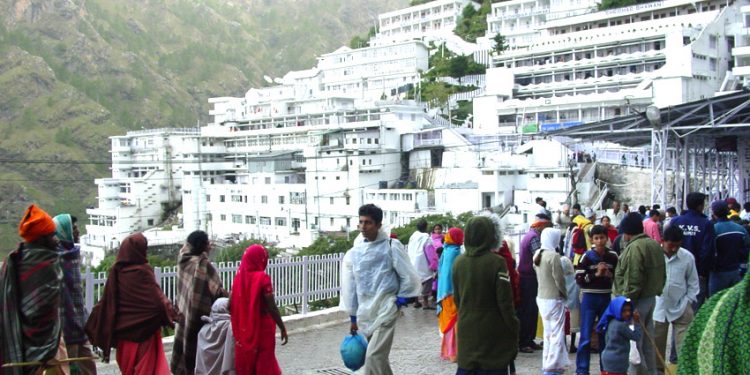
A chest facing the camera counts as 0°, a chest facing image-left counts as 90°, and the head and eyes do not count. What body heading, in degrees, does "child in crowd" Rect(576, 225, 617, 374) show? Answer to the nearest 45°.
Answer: approximately 0°

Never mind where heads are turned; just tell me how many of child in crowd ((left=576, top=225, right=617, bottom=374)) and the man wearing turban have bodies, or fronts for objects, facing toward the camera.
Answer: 1

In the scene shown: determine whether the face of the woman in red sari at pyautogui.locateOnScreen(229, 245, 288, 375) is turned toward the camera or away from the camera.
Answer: away from the camera

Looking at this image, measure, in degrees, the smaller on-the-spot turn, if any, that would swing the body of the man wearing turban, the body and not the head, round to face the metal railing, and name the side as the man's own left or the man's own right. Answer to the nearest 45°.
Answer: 0° — they already face it

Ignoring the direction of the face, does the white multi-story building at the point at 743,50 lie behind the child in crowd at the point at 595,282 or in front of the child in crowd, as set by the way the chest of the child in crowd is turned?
behind

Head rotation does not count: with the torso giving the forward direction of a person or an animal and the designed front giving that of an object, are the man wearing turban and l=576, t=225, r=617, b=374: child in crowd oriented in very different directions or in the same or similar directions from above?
very different directions

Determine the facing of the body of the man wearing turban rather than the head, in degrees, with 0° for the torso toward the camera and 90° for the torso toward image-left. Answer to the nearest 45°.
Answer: approximately 225°
